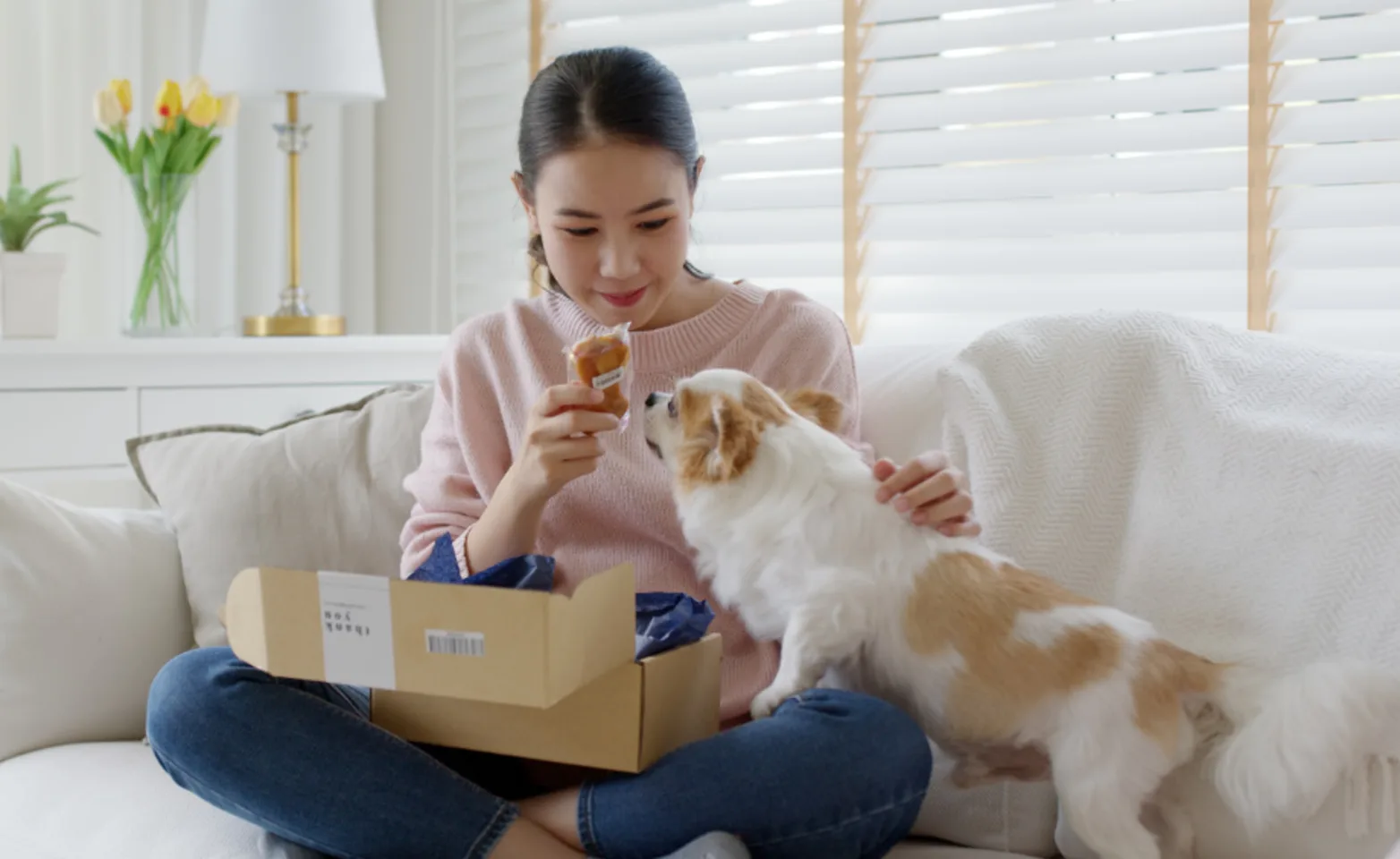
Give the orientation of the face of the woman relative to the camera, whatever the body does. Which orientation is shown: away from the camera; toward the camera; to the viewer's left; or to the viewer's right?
toward the camera

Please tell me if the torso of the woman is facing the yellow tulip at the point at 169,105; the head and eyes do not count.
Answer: no

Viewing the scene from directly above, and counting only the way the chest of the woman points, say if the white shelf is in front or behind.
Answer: behind

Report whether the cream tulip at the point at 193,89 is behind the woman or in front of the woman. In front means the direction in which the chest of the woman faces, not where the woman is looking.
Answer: behind

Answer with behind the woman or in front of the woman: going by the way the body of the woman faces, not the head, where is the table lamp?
behind

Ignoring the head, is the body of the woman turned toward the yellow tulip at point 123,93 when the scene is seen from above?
no

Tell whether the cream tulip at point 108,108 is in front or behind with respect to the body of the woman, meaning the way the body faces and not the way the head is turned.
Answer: behind

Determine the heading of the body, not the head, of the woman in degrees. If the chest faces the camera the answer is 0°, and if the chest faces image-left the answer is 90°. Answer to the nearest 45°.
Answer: approximately 0°

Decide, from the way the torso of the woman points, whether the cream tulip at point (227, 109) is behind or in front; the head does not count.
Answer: behind

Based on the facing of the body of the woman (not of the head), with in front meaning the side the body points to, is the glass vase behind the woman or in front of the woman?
behind
